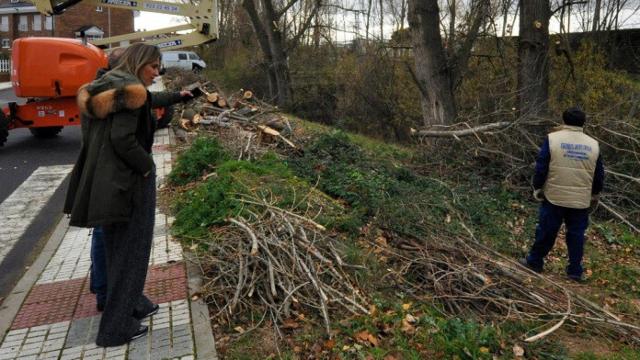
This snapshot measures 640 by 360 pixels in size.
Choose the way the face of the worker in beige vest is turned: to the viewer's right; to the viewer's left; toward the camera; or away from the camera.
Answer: away from the camera

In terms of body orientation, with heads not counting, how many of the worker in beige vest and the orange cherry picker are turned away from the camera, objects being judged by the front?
1

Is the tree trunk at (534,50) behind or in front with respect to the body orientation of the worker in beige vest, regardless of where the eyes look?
in front

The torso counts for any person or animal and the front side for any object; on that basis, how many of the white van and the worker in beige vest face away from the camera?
1

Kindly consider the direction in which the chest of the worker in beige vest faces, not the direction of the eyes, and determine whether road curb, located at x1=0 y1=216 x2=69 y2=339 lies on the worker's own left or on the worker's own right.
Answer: on the worker's own left

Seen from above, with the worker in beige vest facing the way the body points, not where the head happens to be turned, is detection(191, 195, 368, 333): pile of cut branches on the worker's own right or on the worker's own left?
on the worker's own left

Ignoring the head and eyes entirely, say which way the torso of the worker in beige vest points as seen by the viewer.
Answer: away from the camera

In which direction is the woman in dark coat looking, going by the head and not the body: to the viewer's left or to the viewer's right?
to the viewer's right
